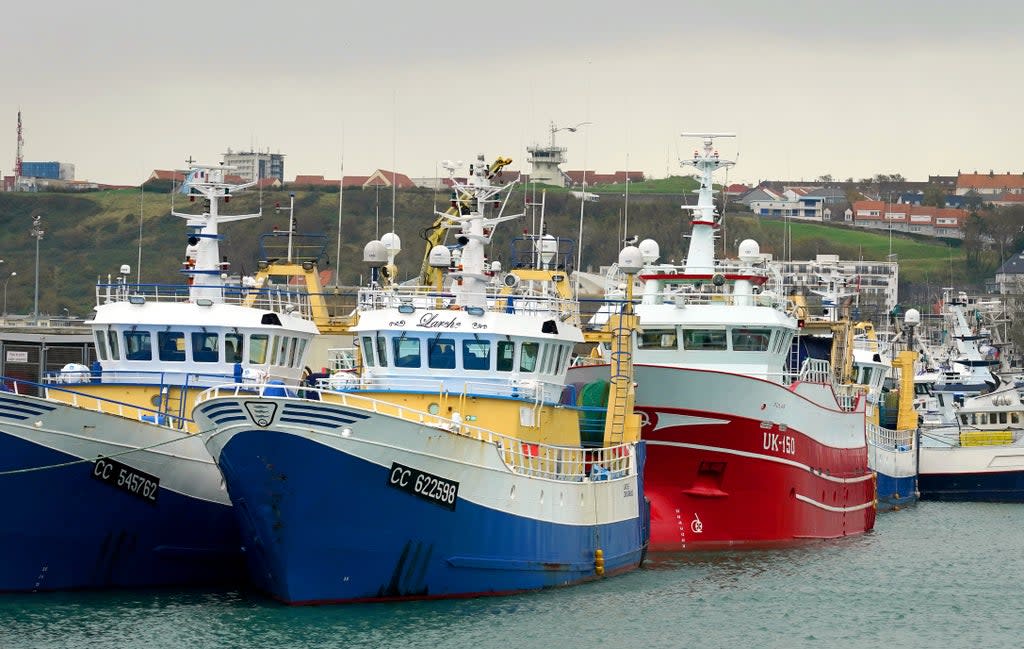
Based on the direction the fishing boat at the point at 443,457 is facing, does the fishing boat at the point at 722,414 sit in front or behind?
behind

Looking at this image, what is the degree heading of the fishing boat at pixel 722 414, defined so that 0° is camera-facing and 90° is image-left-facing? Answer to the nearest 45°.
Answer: approximately 45°

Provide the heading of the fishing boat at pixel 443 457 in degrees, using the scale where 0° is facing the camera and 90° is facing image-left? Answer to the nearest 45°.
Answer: approximately 45°

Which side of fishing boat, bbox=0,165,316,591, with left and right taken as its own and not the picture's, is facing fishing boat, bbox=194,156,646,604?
left

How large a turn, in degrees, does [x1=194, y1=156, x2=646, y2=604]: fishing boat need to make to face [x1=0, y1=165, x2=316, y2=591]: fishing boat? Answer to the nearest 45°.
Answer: approximately 45° to its right
